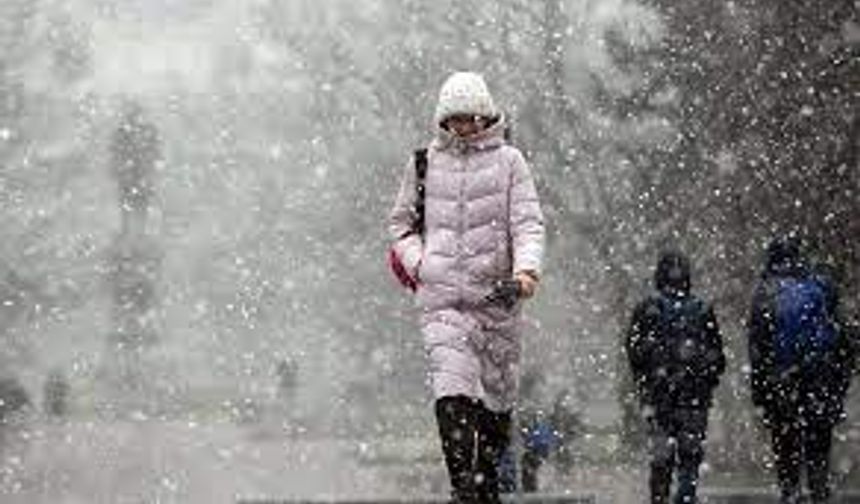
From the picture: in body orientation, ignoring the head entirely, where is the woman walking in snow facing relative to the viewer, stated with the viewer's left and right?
facing the viewer

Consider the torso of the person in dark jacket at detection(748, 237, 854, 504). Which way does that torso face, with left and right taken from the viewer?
facing away from the viewer

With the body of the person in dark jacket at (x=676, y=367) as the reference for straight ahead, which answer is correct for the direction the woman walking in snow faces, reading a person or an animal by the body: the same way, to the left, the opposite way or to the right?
the opposite way

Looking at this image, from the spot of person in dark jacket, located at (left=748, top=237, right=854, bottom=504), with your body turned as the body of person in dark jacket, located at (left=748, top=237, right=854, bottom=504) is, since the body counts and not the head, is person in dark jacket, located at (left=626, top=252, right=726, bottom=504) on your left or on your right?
on your left

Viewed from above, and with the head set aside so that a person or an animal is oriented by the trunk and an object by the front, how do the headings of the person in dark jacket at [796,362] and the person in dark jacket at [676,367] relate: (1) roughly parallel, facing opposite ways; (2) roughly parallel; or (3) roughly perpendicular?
roughly parallel

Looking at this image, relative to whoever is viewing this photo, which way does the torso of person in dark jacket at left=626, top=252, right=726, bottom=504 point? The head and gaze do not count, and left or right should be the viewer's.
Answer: facing away from the viewer

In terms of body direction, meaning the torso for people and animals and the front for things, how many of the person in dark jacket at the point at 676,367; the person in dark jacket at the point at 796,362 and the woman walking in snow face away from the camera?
2

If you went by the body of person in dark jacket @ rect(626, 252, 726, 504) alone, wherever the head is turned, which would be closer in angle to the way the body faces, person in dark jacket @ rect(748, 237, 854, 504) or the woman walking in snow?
the person in dark jacket

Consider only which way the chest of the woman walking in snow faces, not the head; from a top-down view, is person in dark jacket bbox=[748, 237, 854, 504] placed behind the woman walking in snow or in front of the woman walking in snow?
behind

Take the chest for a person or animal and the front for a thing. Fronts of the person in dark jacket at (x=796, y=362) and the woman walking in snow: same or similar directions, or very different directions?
very different directions

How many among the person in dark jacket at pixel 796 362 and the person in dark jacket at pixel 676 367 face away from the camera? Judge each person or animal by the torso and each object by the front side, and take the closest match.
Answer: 2
